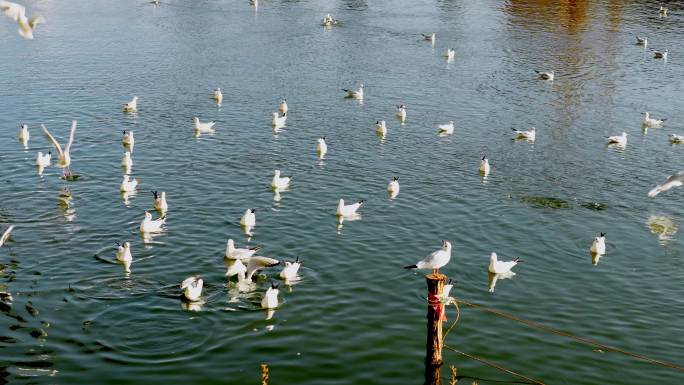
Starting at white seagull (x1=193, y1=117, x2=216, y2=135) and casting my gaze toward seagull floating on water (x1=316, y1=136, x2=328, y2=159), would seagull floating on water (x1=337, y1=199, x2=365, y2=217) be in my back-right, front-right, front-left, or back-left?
front-right

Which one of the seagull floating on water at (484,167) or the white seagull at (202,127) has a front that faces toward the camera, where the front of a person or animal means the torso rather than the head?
the seagull floating on water

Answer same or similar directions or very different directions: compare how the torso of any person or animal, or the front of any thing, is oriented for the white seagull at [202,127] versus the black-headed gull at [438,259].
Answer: very different directions

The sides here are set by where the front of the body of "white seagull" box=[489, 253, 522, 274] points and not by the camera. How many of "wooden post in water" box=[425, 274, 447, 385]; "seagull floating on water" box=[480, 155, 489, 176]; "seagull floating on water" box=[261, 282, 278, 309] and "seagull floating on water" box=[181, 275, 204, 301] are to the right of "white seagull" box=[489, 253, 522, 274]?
1

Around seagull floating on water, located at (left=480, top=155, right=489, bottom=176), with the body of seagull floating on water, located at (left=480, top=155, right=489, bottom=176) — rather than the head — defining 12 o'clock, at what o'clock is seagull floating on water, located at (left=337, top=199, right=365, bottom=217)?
seagull floating on water, located at (left=337, top=199, right=365, bottom=217) is roughly at 1 o'clock from seagull floating on water, located at (left=480, top=155, right=489, bottom=176).

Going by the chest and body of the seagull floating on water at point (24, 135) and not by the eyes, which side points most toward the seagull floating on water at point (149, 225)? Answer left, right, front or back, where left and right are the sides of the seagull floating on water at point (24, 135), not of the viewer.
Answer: front

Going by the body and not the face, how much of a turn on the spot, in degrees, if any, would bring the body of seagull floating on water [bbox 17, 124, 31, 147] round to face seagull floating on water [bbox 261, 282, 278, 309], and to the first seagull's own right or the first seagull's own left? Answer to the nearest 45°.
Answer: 0° — it already faces it

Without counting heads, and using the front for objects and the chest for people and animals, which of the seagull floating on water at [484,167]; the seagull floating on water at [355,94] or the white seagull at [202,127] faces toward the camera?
the seagull floating on water at [484,167]

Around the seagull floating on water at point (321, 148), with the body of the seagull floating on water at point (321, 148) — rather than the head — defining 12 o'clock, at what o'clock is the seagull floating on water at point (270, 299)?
the seagull floating on water at point (270, 299) is roughly at 12 o'clock from the seagull floating on water at point (321, 148).

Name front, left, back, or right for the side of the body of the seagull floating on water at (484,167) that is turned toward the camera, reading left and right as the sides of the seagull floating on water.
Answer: front

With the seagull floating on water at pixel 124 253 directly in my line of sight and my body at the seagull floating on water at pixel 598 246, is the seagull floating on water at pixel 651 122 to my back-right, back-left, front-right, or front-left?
back-right

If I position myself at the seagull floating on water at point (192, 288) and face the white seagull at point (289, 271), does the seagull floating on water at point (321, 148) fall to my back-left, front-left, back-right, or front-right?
front-left
